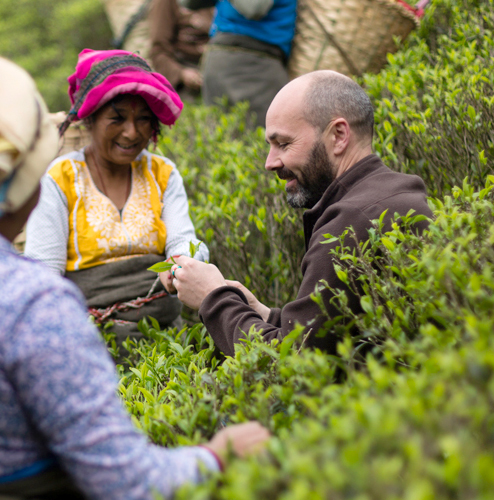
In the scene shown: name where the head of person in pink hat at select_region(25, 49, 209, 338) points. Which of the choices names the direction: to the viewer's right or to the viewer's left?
to the viewer's right

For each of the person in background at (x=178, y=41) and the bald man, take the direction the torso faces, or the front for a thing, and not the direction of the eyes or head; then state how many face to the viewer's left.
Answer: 1

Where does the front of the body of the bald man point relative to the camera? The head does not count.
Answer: to the viewer's left

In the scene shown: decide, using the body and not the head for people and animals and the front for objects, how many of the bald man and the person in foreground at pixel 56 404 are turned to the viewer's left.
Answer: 1

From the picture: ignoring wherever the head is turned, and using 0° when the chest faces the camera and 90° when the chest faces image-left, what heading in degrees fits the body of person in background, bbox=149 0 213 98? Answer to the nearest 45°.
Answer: approximately 315°

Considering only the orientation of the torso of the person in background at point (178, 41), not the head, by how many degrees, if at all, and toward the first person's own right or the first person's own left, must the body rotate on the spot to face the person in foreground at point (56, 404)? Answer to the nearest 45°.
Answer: approximately 45° to the first person's own right

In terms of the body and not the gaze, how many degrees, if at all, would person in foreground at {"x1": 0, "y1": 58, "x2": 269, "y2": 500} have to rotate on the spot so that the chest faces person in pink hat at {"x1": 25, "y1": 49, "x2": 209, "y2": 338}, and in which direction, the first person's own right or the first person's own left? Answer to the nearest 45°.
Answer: approximately 45° to the first person's own left

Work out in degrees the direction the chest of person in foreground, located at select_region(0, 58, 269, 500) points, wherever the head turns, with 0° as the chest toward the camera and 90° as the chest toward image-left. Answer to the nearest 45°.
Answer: approximately 225°

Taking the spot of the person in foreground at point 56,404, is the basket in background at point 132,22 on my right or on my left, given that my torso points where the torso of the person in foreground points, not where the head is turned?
on my left
